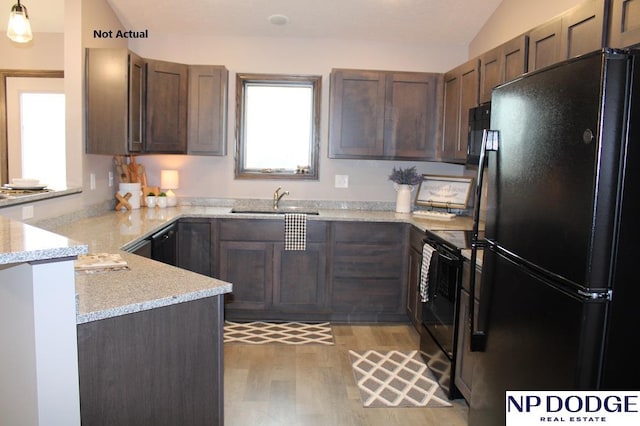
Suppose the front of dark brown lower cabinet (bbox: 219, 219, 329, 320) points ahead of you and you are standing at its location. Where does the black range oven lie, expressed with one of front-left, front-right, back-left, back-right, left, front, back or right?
front-left

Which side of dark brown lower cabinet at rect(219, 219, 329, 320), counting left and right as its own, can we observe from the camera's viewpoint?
front

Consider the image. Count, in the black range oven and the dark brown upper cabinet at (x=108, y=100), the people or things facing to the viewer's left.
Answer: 1

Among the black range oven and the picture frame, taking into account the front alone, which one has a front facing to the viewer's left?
the black range oven

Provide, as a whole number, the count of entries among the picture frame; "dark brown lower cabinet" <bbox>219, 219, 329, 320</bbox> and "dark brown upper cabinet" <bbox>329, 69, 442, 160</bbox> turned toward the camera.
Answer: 3

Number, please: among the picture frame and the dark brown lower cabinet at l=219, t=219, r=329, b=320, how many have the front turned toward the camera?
2

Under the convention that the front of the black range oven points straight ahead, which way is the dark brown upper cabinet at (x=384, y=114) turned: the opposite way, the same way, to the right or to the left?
to the left

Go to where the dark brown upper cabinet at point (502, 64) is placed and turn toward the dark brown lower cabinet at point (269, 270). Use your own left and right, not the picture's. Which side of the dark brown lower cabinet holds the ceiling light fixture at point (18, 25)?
left

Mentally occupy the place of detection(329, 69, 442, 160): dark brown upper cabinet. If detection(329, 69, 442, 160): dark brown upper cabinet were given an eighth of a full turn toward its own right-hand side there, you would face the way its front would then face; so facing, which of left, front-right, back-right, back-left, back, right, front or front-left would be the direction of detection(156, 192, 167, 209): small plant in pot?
front-right

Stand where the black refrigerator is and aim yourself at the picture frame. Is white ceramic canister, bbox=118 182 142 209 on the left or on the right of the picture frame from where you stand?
left

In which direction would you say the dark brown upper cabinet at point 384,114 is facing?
toward the camera

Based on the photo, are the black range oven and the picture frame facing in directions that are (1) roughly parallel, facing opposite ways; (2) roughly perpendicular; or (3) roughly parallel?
roughly perpendicular

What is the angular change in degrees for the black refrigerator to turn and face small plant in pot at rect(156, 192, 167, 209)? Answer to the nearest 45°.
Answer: approximately 90° to its right

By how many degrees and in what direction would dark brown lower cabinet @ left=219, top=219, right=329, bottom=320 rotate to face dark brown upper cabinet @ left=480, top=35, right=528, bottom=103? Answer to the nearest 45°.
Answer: approximately 45° to its left

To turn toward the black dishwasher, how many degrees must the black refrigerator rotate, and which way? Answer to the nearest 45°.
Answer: approximately 90° to its right

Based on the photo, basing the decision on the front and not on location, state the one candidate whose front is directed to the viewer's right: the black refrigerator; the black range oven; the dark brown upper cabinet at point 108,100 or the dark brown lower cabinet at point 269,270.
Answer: the dark brown upper cabinet
